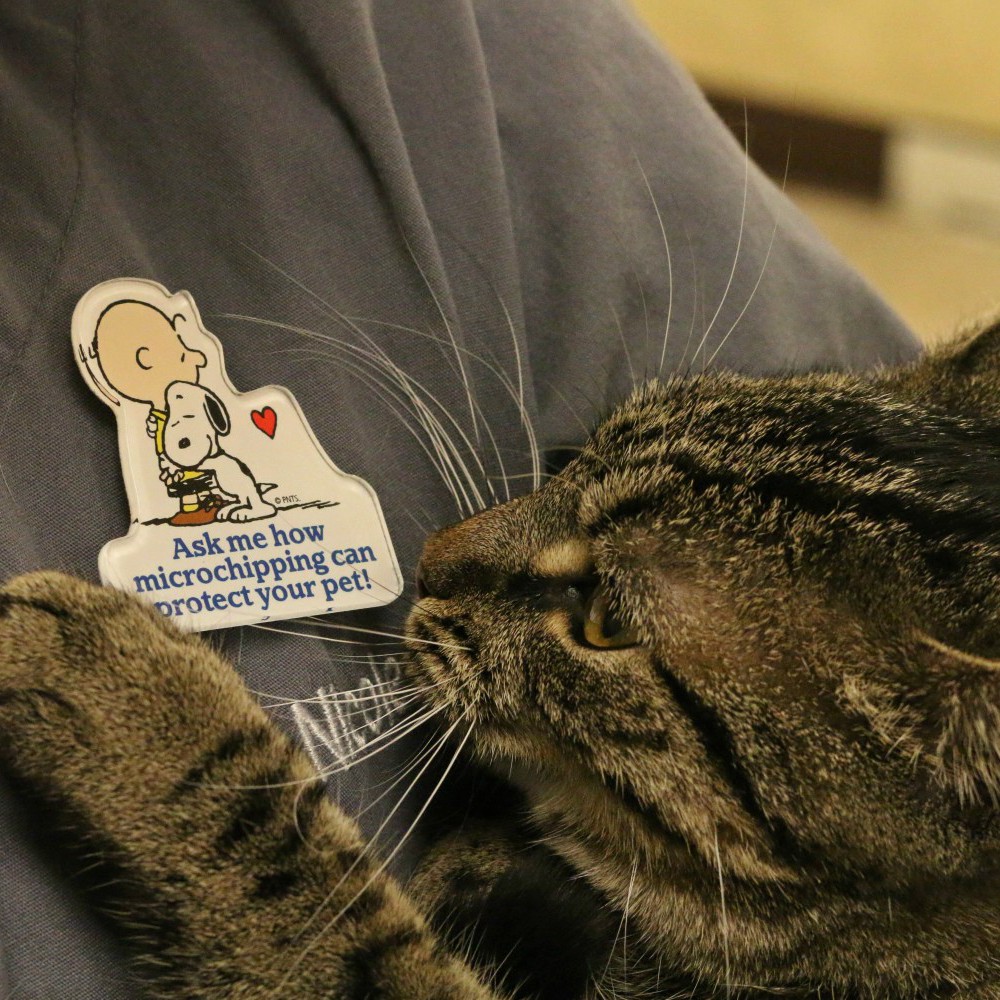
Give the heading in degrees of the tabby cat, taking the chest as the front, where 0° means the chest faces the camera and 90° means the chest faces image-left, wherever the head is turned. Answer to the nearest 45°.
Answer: approximately 90°
